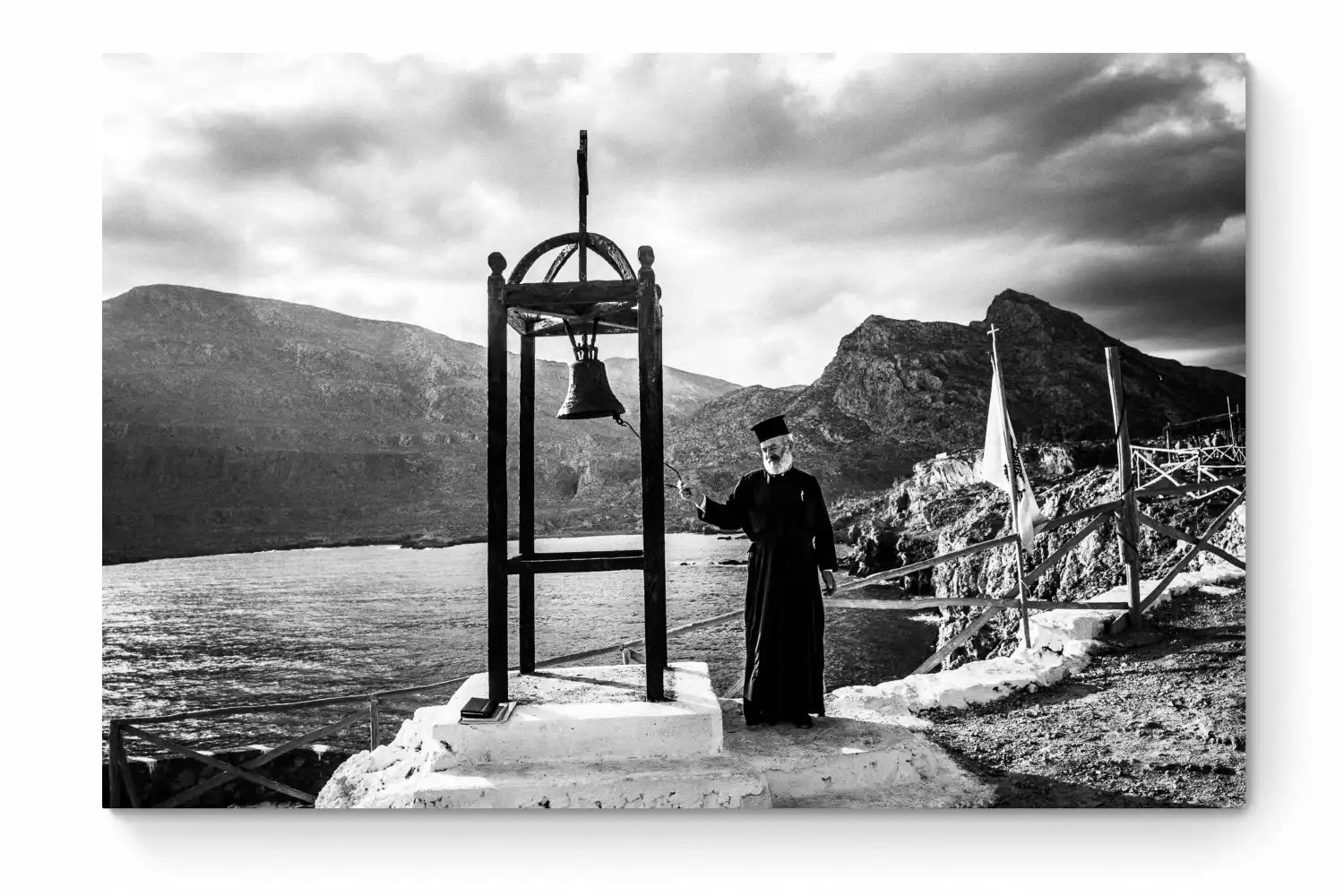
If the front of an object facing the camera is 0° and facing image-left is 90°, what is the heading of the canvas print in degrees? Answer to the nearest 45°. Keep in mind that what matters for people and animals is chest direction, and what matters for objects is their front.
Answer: approximately 0°
